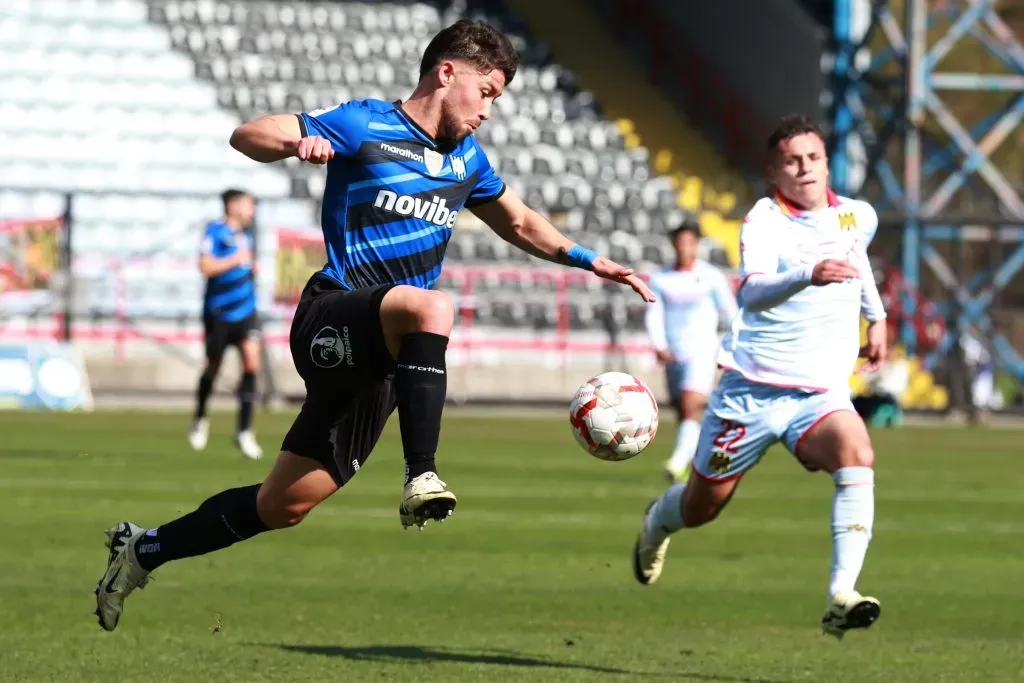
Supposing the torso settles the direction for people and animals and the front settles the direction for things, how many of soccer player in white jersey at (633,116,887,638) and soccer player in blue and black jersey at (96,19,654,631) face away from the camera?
0

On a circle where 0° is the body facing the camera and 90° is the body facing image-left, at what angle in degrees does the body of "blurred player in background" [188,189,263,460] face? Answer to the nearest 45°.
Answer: approximately 315°

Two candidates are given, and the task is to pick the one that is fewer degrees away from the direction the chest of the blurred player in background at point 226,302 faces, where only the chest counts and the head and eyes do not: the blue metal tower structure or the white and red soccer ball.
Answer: the white and red soccer ball

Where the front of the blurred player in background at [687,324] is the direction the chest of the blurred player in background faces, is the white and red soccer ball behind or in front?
in front
